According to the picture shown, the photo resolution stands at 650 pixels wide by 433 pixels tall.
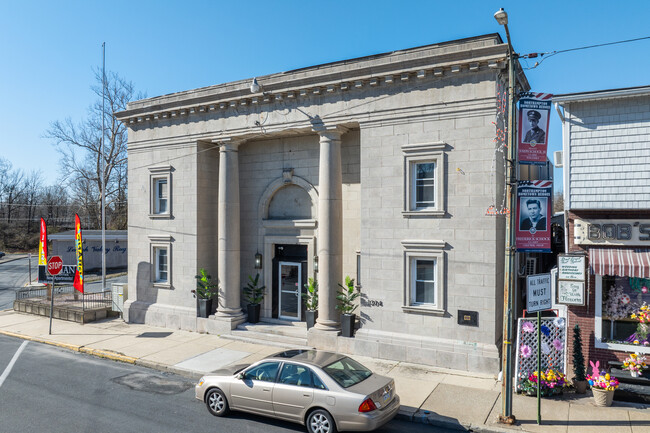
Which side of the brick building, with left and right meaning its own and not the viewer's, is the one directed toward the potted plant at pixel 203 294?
right

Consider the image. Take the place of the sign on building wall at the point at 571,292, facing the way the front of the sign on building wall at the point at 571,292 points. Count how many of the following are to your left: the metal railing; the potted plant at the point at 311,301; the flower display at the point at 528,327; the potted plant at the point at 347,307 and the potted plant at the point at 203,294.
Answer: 0

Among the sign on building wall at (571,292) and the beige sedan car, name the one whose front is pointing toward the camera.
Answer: the sign on building wall

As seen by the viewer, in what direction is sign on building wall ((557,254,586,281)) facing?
toward the camera

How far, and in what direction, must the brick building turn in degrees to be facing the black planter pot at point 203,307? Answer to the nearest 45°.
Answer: approximately 90° to its right

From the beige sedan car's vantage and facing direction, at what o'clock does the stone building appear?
The stone building is roughly at 2 o'clock from the beige sedan car.

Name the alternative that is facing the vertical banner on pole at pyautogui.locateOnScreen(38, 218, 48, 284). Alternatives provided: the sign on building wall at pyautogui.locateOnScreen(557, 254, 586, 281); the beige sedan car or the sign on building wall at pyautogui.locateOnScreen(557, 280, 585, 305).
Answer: the beige sedan car

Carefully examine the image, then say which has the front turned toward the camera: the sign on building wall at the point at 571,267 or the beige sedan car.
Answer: the sign on building wall

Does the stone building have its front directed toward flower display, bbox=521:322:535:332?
no

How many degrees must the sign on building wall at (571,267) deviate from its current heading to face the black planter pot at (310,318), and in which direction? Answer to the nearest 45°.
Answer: approximately 90° to its right

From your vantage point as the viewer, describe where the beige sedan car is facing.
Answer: facing away from the viewer and to the left of the viewer

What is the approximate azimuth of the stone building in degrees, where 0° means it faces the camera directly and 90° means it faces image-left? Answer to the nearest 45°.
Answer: approximately 45°

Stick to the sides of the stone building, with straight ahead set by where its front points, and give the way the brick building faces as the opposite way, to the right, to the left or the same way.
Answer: the same way

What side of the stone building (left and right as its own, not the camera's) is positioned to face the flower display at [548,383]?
left

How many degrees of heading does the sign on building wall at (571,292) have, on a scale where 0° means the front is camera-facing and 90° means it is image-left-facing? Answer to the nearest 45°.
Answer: approximately 0°

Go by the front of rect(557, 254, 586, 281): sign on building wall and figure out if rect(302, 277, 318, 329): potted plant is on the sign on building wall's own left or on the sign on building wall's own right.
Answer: on the sign on building wall's own right

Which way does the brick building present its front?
toward the camera
